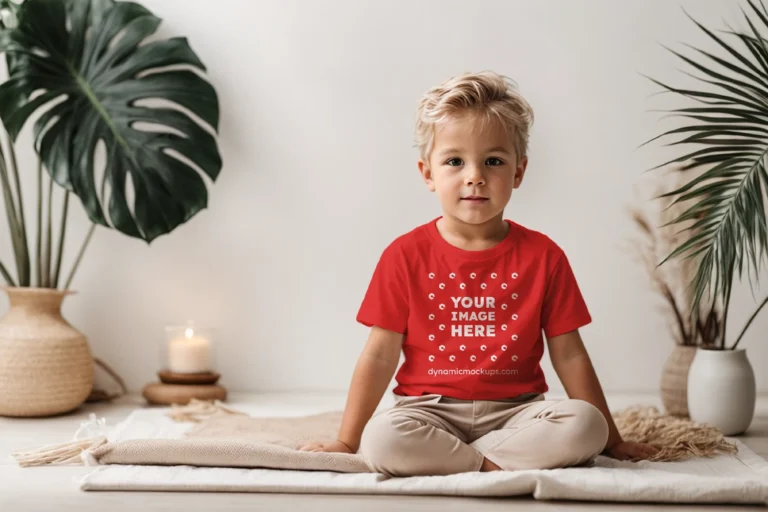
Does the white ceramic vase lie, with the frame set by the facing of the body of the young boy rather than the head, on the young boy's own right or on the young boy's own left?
on the young boy's own left

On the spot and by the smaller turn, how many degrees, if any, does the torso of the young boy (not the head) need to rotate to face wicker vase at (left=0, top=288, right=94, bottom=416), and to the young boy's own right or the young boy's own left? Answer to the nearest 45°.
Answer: approximately 90° to the young boy's own right

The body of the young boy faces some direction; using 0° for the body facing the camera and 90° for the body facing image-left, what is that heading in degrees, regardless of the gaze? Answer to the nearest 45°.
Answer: approximately 0°

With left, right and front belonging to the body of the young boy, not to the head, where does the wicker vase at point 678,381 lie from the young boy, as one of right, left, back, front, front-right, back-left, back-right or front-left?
back-left

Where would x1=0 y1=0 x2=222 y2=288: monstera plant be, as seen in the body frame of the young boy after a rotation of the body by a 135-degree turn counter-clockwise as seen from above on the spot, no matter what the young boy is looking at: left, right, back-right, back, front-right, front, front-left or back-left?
left

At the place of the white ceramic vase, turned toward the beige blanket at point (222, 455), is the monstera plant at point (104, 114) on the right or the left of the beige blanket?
right
